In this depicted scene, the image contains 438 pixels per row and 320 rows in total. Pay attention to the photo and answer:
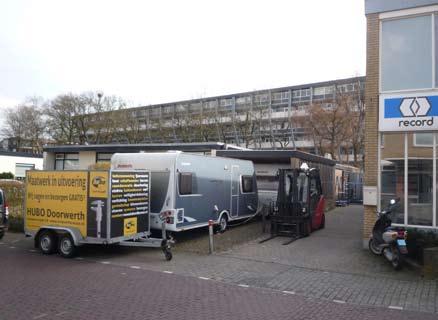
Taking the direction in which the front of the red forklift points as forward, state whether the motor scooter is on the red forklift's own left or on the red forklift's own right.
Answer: on the red forklift's own left

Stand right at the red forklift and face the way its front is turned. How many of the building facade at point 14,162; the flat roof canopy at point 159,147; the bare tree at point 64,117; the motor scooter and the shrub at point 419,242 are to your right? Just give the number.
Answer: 3

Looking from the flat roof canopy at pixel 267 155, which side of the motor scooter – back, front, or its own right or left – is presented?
front

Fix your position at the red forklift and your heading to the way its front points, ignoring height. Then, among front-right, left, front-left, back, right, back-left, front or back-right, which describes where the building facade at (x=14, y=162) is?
right

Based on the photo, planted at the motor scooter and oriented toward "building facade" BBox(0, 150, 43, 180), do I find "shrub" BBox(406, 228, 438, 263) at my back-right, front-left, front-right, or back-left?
back-right

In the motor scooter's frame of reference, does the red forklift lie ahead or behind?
ahead

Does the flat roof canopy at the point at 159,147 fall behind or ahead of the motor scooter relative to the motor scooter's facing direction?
ahead

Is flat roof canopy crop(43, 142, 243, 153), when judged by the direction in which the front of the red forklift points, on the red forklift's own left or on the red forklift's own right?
on the red forklift's own right

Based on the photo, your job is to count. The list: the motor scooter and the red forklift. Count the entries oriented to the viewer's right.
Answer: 0

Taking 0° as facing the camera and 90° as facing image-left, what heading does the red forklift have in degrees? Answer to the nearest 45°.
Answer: approximately 45°

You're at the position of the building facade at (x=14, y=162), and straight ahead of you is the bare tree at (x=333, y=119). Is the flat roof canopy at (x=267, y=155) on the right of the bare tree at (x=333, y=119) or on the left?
right
